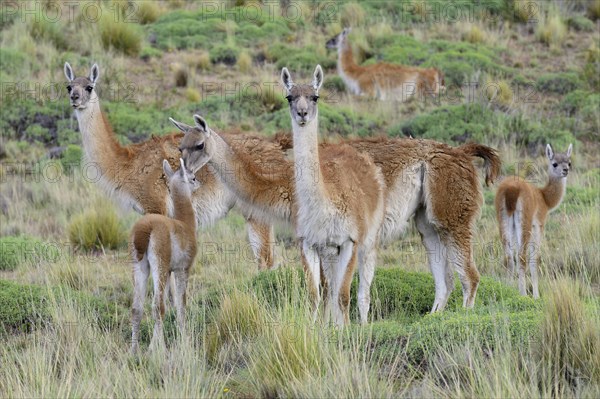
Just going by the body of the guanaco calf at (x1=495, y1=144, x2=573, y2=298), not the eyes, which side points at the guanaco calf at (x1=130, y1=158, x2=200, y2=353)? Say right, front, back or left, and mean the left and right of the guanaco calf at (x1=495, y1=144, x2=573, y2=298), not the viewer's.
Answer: back

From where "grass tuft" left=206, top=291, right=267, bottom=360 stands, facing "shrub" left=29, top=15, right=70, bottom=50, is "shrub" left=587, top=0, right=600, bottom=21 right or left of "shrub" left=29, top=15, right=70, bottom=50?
right

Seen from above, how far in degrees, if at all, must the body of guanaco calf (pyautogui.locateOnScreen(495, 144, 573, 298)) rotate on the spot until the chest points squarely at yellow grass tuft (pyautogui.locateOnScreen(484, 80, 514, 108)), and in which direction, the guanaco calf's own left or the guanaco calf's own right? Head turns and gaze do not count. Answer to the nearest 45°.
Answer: approximately 45° to the guanaco calf's own left

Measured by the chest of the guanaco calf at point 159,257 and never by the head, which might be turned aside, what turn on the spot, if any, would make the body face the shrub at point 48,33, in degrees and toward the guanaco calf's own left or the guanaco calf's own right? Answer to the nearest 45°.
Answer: approximately 45° to the guanaco calf's own left

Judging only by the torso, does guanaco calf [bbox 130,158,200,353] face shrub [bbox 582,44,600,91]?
yes

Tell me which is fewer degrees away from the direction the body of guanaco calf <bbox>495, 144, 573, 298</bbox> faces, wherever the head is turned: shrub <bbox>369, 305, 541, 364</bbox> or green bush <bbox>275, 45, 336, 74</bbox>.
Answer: the green bush

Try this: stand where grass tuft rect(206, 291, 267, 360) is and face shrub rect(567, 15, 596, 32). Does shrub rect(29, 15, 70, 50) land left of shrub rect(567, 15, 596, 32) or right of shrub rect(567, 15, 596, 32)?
left

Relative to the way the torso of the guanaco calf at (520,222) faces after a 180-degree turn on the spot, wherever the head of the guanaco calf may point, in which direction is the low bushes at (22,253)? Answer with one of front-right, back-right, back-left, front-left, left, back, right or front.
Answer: front-right

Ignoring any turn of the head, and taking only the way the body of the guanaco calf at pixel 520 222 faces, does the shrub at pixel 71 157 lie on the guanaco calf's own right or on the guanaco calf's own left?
on the guanaco calf's own left

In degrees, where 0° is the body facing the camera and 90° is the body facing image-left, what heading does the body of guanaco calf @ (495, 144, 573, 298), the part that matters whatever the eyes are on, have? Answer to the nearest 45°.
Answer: approximately 225°
